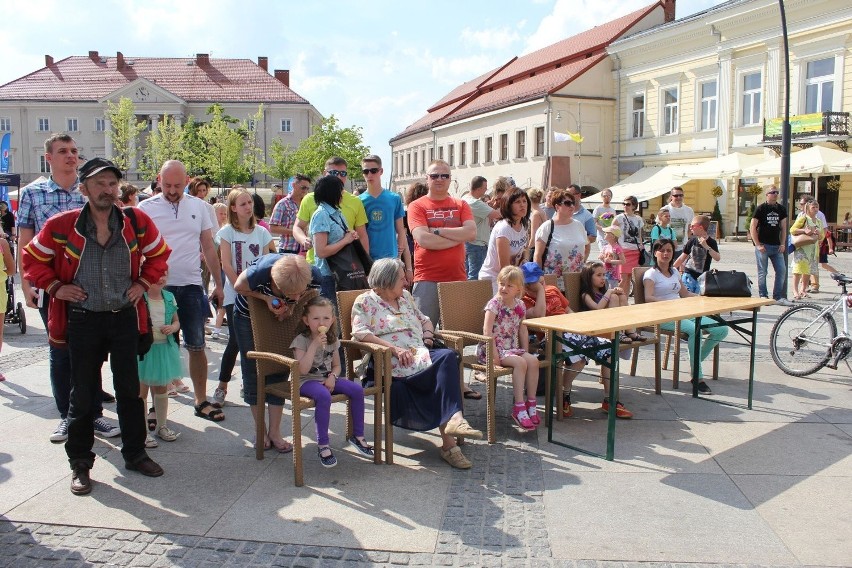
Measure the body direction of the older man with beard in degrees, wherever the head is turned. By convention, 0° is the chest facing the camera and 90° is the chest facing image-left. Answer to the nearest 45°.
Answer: approximately 0°

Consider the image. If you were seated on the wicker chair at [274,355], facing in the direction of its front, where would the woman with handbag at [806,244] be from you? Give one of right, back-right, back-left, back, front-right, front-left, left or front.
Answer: left

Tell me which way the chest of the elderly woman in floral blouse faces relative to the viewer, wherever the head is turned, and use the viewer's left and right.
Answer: facing the viewer and to the right of the viewer

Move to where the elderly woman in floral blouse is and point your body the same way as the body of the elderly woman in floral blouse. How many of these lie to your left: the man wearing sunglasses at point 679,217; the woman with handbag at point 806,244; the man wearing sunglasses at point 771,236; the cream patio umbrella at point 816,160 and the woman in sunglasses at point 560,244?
5

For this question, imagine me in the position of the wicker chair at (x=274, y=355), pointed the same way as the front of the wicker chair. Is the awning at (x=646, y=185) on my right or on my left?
on my left

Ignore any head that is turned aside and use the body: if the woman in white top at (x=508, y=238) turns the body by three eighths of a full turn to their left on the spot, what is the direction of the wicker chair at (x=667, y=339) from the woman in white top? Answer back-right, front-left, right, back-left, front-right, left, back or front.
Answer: right

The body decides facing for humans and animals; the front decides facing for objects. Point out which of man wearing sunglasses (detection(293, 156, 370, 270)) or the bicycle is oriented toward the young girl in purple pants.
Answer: the man wearing sunglasses

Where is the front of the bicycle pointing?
to the viewer's right

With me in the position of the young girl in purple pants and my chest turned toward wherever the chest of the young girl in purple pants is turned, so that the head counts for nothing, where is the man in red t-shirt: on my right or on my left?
on my left
